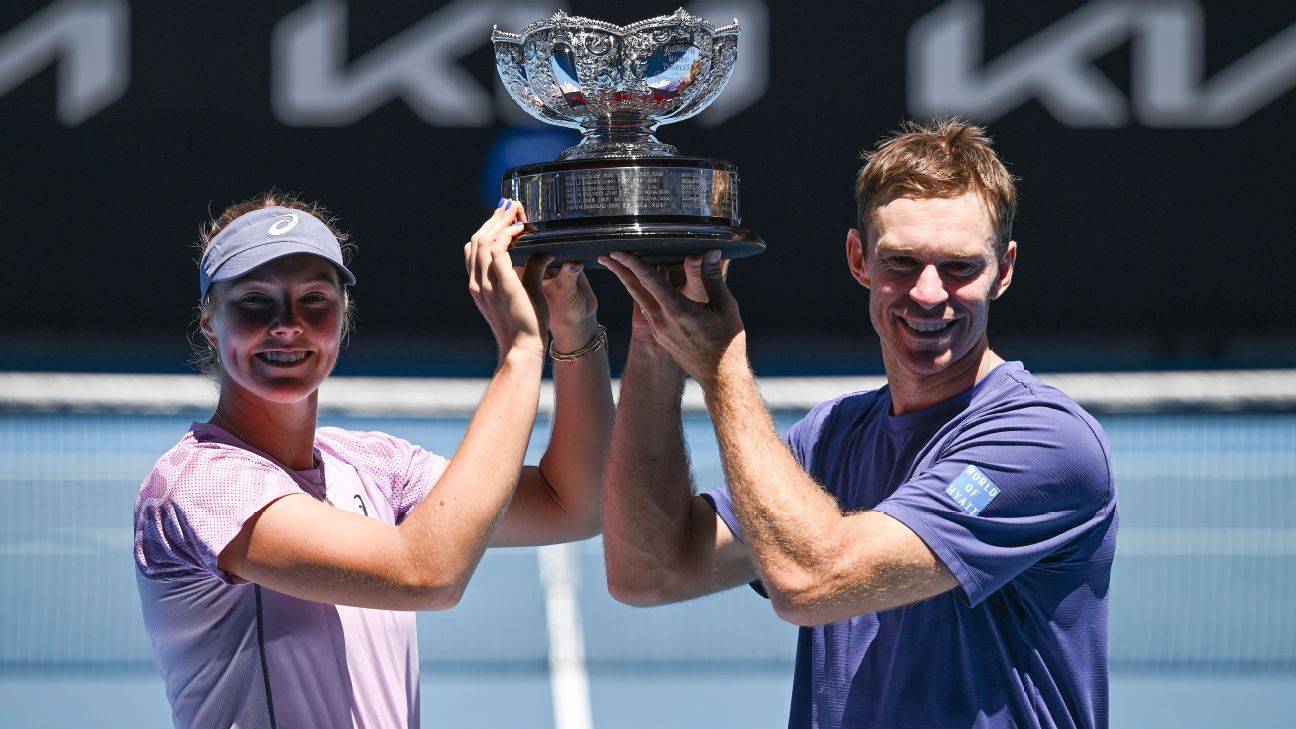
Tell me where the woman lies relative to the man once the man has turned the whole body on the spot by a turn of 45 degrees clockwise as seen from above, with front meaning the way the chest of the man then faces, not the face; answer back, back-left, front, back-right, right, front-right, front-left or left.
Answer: front

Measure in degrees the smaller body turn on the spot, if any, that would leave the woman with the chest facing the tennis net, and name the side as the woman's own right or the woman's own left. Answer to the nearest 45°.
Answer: approximately 135° to the woman's own left

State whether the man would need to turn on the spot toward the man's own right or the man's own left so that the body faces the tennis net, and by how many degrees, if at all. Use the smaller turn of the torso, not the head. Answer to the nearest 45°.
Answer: approximately 135° to the man's own right

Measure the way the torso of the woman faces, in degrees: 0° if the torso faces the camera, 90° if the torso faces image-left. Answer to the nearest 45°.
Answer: approximately 315°

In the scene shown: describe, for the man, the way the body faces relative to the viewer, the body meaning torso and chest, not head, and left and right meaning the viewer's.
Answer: facing the viewer and to the left of the viewer
